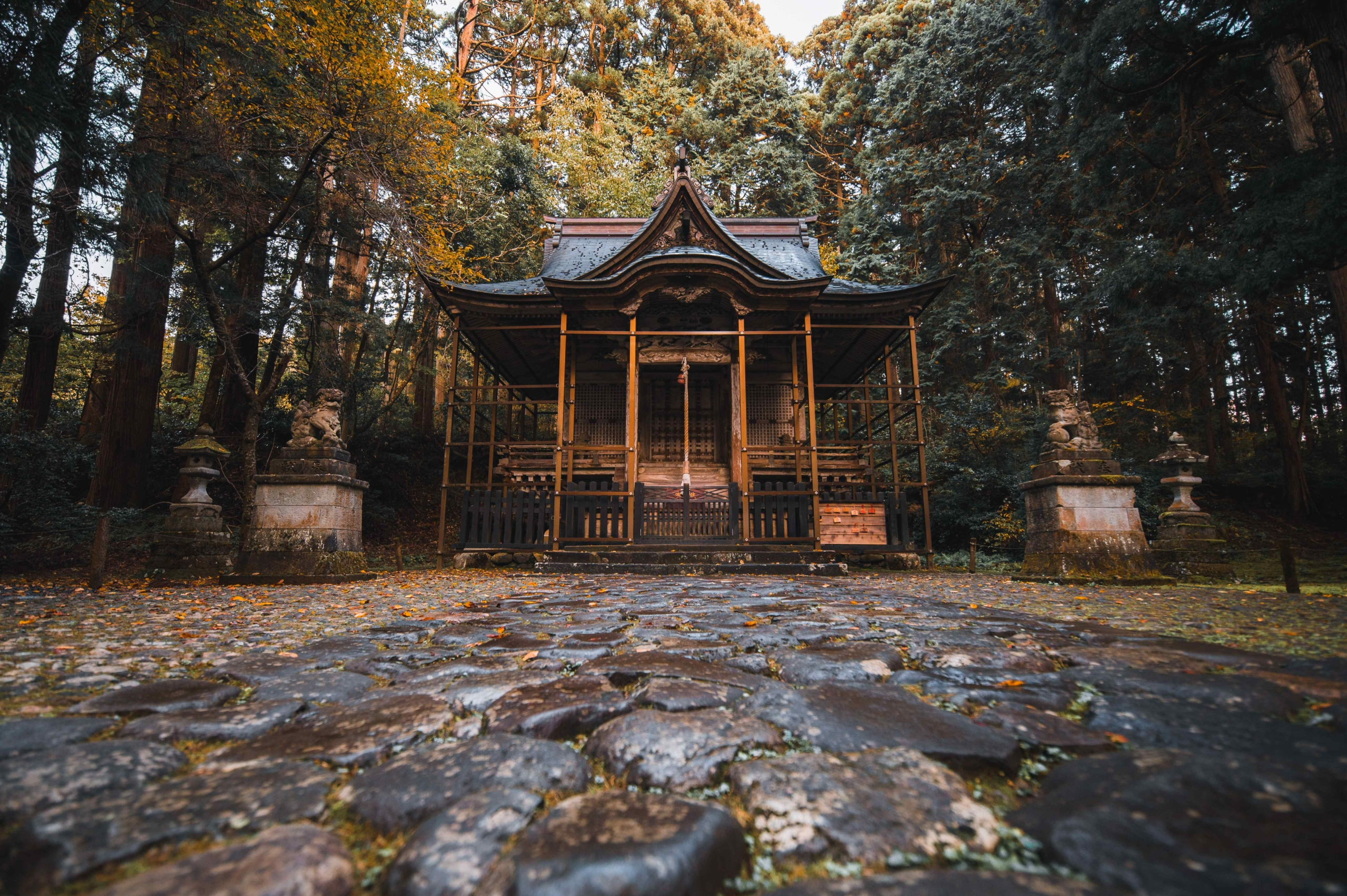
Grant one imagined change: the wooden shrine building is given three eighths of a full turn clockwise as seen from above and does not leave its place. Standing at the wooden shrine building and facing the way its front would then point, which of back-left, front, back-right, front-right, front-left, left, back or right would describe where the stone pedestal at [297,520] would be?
left

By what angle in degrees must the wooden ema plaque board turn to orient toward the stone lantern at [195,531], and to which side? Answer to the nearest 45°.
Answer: approximately 45° to its right

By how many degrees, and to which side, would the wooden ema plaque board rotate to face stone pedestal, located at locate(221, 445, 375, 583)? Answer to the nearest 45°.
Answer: approximately 45° to its right

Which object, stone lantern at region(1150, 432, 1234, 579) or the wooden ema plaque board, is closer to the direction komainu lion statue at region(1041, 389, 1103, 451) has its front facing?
the wooden ema plaque board

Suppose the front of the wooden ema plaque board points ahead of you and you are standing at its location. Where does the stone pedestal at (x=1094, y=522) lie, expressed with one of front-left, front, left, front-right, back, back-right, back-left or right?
front-left

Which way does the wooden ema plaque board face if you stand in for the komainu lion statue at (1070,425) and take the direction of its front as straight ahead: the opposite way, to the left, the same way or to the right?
to the left

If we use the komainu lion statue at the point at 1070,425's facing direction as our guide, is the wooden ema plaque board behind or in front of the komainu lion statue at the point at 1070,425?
in front

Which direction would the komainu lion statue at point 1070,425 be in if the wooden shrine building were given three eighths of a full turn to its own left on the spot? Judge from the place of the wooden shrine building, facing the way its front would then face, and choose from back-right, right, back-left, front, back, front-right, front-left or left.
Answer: right

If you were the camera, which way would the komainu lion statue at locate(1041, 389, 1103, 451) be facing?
facing to the left of the viewer

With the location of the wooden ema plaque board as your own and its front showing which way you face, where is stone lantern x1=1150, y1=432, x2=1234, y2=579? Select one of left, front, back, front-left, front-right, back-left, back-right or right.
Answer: front-left

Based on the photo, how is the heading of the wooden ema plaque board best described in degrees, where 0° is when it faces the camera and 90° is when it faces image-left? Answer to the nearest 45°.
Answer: approximately 0°
